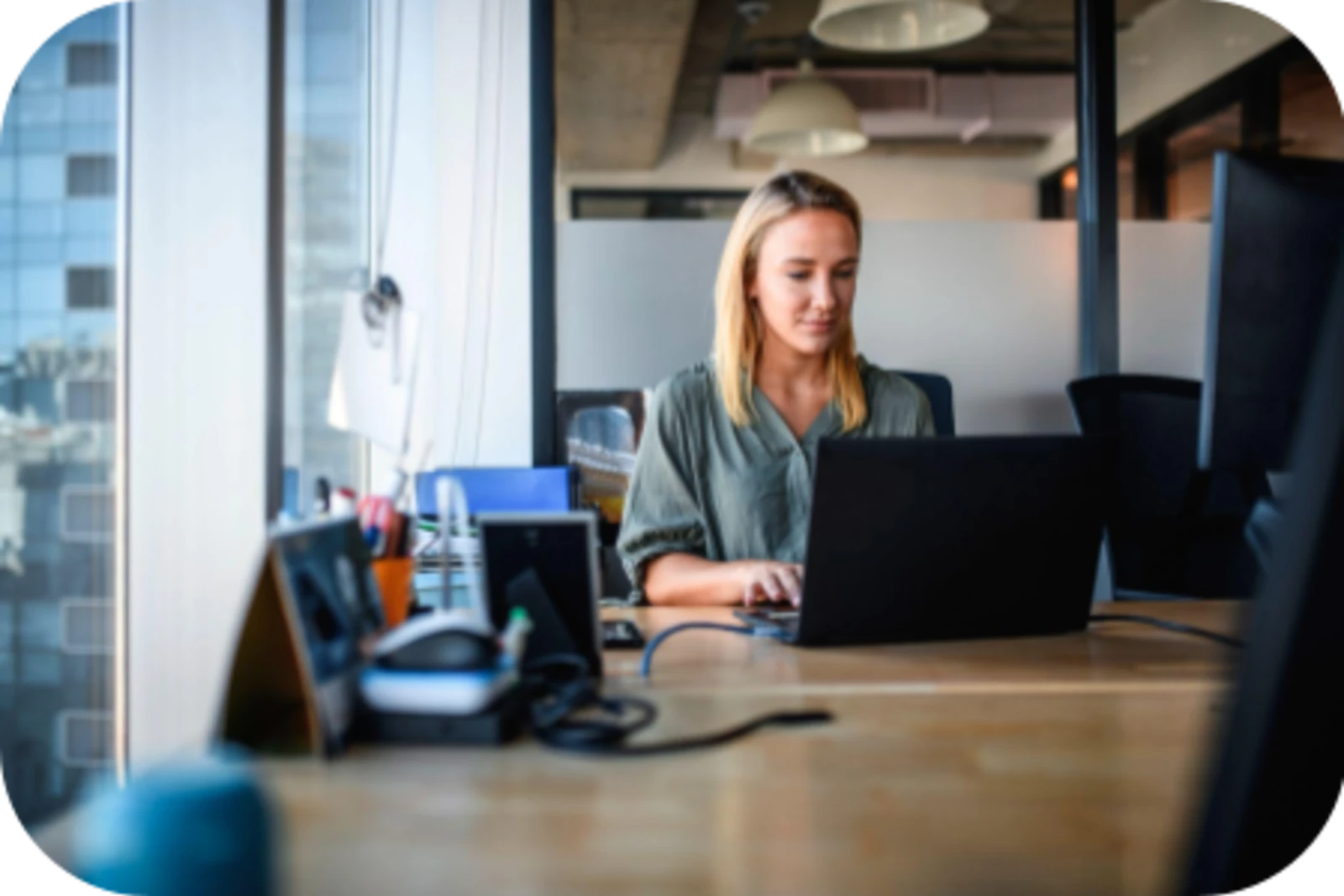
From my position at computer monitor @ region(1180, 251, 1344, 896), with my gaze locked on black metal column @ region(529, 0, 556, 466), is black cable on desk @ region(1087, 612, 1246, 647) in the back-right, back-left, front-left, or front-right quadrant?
front-right

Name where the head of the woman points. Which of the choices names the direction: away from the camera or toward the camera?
toward the camera

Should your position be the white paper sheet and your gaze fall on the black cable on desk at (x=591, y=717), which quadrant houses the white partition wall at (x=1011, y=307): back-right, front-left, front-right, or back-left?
back-left

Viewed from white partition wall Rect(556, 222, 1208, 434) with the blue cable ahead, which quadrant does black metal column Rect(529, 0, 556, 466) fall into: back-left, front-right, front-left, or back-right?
front-right

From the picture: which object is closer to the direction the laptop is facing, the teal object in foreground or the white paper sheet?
the white paper sheet

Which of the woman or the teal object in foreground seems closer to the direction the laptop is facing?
the woman

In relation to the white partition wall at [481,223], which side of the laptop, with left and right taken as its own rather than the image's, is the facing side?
front

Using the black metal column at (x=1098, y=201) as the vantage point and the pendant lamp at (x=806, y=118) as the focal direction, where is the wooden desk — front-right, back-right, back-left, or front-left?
back-left

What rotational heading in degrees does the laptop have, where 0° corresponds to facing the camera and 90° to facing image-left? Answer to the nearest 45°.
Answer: approximately 135°
